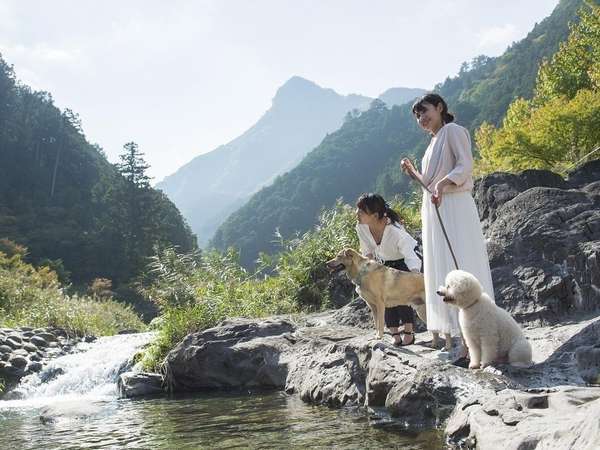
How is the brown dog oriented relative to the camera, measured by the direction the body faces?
to the viewer's left

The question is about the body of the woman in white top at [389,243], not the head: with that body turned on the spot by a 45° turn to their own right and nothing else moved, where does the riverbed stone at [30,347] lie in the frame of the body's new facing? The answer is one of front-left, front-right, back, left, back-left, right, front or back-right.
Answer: front-right

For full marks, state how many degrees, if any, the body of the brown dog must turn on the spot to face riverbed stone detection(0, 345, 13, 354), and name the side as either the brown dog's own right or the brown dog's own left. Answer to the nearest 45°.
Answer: approximately 45° to the brown dog's own right

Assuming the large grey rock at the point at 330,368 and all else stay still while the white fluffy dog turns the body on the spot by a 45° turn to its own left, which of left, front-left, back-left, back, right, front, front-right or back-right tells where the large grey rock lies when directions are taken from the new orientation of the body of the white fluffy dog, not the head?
right

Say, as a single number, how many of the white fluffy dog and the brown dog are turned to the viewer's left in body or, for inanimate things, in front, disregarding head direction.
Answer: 2

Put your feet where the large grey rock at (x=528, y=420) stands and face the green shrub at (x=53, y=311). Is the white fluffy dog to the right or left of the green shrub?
right

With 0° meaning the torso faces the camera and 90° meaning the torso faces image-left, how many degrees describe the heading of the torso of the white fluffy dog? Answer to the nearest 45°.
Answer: approximately 90°

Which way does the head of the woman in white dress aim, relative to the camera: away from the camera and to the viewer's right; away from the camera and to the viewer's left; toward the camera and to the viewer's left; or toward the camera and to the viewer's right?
toward the camera and to the viewer's left

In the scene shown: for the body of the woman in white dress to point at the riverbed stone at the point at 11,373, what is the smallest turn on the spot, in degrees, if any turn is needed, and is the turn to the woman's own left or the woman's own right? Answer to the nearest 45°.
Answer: approximately 90° to the woman's own right

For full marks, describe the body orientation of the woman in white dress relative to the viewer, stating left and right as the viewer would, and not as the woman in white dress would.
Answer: facing the viewer and to the left of the viewer

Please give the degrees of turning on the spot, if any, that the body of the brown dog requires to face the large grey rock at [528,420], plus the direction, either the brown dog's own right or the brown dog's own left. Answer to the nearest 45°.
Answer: approximately 90° to the brown dog's own left

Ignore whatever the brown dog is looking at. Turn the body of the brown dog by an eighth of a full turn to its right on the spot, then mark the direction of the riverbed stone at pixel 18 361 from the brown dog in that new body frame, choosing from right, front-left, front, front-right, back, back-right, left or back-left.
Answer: front
